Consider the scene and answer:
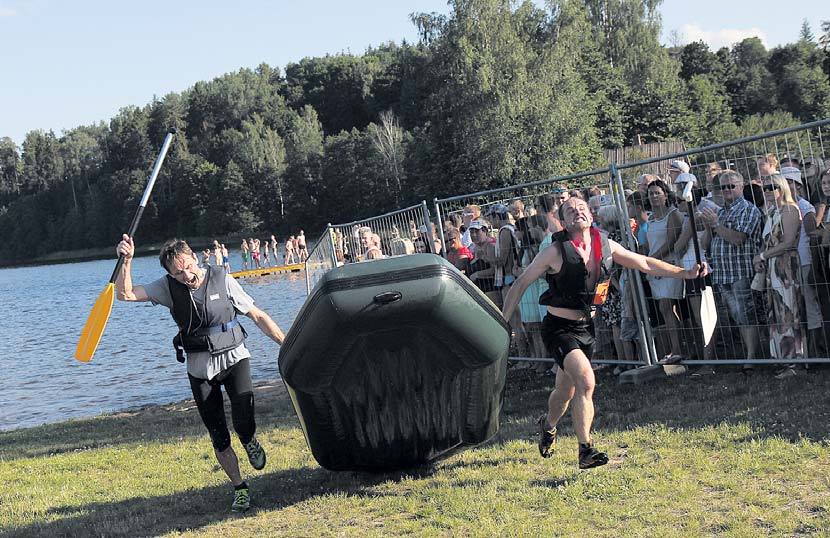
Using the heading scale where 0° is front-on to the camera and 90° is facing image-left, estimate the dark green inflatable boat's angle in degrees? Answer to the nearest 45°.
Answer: approximately 0°

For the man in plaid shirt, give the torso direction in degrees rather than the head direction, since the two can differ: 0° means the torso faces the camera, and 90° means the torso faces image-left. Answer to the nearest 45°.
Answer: approximately 45°

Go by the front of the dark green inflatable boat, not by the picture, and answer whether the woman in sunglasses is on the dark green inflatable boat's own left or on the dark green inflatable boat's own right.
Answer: on the dark green inflatable boat's own left

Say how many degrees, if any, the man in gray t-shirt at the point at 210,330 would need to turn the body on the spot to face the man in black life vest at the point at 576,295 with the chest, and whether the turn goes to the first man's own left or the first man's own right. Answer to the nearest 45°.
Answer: approximately 90° to the first man's own left

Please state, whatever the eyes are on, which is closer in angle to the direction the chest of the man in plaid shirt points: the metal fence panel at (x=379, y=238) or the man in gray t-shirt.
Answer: the man in gray t-shirt

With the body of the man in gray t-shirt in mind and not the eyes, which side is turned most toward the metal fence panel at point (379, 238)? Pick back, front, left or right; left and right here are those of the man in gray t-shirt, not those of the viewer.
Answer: back

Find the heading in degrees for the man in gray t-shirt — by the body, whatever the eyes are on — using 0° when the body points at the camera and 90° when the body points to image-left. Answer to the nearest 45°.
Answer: approximately 0°

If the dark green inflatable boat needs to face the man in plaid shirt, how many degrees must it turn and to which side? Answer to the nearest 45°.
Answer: approximately 135° to its left

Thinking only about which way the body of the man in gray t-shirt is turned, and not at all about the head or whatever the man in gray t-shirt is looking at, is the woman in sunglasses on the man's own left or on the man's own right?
on the man's own left

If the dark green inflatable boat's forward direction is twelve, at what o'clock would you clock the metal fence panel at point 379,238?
The metal fence panel is roughly at 6 o'clock from the dark green inflatable boat.

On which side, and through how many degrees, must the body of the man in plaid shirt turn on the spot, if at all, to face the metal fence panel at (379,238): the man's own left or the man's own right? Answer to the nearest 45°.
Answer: approximately 90° to the man's own right
